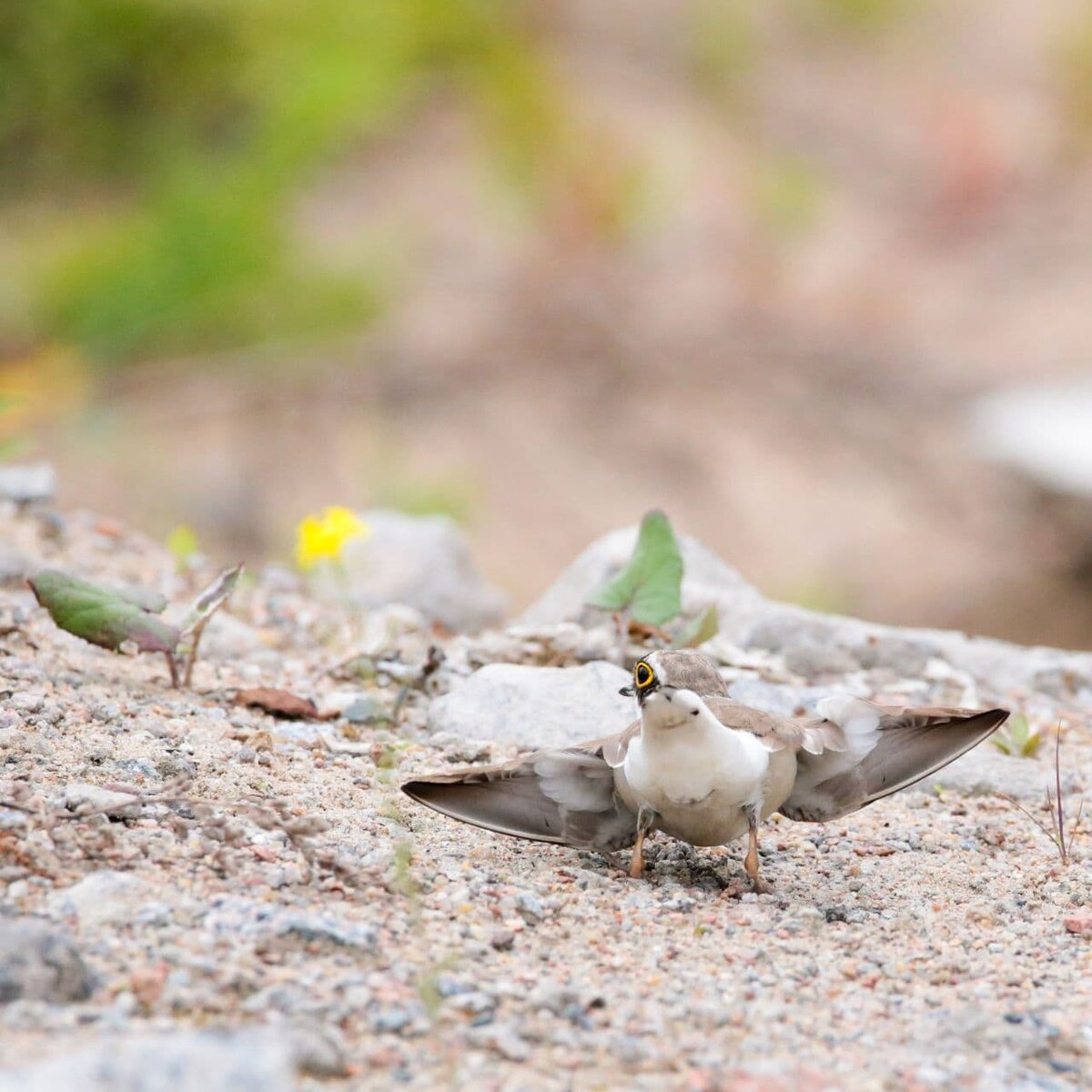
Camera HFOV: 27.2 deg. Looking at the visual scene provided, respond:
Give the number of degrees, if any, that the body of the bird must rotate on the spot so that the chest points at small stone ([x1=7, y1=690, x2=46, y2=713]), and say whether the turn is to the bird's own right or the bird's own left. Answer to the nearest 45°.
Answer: approximately 90° to the bird's own right

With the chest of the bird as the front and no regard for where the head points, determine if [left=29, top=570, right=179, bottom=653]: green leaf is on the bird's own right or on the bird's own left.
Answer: on the bird's own right

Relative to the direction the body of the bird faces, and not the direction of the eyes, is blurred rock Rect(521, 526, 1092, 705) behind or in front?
behind

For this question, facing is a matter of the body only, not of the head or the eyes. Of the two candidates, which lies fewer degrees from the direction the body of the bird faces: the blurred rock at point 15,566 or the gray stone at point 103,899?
the gray stone

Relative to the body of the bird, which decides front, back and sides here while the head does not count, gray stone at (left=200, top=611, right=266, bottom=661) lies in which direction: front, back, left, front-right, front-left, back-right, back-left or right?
back-right

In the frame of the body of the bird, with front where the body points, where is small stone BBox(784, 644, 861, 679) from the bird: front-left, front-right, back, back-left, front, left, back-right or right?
back

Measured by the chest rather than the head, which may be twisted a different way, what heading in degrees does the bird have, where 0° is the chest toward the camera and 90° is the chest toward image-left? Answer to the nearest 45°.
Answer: approximately 0°

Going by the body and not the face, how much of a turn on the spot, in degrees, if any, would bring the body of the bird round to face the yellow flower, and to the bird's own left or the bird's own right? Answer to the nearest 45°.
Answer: approximately 135° to the bird's own right

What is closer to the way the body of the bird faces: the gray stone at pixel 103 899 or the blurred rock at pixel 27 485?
the gray stone

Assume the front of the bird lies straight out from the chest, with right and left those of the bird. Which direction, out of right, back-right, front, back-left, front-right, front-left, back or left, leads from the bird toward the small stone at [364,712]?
back-right
